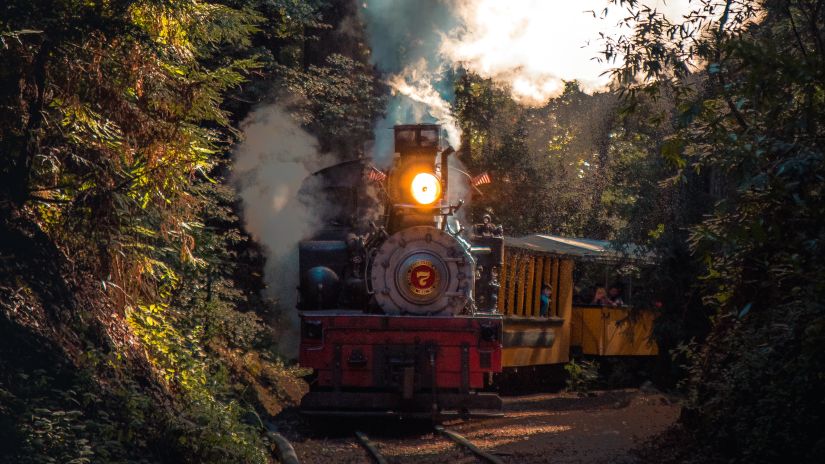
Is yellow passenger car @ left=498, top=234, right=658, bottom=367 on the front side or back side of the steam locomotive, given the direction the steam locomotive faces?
on the back side

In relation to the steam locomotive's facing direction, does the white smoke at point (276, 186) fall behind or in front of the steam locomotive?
behind

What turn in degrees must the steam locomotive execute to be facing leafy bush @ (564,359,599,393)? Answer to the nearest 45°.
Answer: approximately 135° to its left

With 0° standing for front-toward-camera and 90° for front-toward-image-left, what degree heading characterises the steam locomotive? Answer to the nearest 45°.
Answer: approximately 0°
